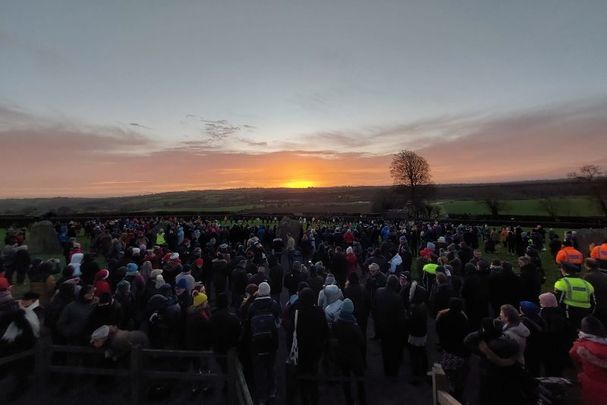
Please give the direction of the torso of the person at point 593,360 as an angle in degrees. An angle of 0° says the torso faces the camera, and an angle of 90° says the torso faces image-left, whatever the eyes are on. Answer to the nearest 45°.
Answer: approximately 180°

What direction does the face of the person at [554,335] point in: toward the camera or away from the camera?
away from the camera

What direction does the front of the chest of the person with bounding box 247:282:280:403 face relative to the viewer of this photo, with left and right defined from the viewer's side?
facing away from the viewer

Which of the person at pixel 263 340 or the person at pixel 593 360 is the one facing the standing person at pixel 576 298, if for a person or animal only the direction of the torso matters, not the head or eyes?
the person at pixel 593 360

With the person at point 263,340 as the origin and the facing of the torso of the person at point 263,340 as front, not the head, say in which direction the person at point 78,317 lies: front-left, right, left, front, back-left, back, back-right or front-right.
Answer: left

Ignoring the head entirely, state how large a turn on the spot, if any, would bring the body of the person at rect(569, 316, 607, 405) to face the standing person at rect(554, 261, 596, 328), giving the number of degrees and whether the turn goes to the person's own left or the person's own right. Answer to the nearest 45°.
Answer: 0° — they already face them

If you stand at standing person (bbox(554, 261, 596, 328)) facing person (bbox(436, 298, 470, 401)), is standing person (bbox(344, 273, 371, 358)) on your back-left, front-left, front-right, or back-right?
front-right

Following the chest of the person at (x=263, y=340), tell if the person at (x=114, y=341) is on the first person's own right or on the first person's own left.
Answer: on the first person's own left

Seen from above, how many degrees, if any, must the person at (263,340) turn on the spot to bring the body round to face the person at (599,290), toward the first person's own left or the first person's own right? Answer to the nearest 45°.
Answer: approximately 90° to the first person's own right

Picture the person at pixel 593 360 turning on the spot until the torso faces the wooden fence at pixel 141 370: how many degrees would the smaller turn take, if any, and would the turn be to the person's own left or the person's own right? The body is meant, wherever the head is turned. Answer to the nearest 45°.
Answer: approximately 135° to the person's own left

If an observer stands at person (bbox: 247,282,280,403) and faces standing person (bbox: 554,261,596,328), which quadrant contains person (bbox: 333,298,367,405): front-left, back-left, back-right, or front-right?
front-right

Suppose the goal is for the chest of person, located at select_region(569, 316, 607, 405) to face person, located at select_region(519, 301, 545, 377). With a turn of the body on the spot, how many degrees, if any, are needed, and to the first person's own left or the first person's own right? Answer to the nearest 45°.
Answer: approximately 45° to the first person's own left

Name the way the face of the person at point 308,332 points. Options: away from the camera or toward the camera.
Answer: away from the camera

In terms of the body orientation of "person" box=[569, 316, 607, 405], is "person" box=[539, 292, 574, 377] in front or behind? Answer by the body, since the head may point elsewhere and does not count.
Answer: in front

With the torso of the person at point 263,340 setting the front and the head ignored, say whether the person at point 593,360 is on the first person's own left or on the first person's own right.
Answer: on the first person's own right

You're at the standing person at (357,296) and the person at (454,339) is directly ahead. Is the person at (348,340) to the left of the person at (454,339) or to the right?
right

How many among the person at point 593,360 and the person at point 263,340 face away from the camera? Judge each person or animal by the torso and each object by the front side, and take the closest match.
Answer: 2
